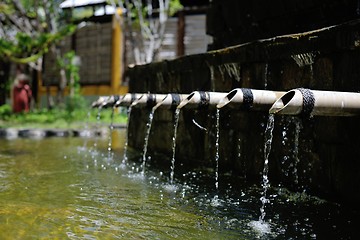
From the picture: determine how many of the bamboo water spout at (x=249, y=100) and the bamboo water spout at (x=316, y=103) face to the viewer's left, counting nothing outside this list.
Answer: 2

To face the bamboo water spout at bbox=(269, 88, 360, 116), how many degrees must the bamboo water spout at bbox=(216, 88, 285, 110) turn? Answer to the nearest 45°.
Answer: approximately 135° to its left

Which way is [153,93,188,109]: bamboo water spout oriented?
to the viewer's left

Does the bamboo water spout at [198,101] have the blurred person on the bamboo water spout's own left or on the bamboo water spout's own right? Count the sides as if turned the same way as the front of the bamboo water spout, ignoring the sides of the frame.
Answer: on the bamboo water spout's own right

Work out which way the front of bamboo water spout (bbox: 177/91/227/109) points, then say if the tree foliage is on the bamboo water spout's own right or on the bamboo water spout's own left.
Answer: on the bamboo water spout's own right

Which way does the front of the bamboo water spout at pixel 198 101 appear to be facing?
to the viewer's left

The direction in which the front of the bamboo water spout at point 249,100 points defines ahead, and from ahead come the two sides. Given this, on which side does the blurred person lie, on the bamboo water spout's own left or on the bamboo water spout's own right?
on the bamboo water spout's own right

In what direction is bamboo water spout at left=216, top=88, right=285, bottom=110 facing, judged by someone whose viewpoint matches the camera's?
facing to the left of the viewer

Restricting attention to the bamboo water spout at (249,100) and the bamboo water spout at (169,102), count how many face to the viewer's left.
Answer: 2

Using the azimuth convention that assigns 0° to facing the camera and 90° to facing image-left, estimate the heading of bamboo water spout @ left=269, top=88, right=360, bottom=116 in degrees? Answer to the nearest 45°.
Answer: approximately 90°
